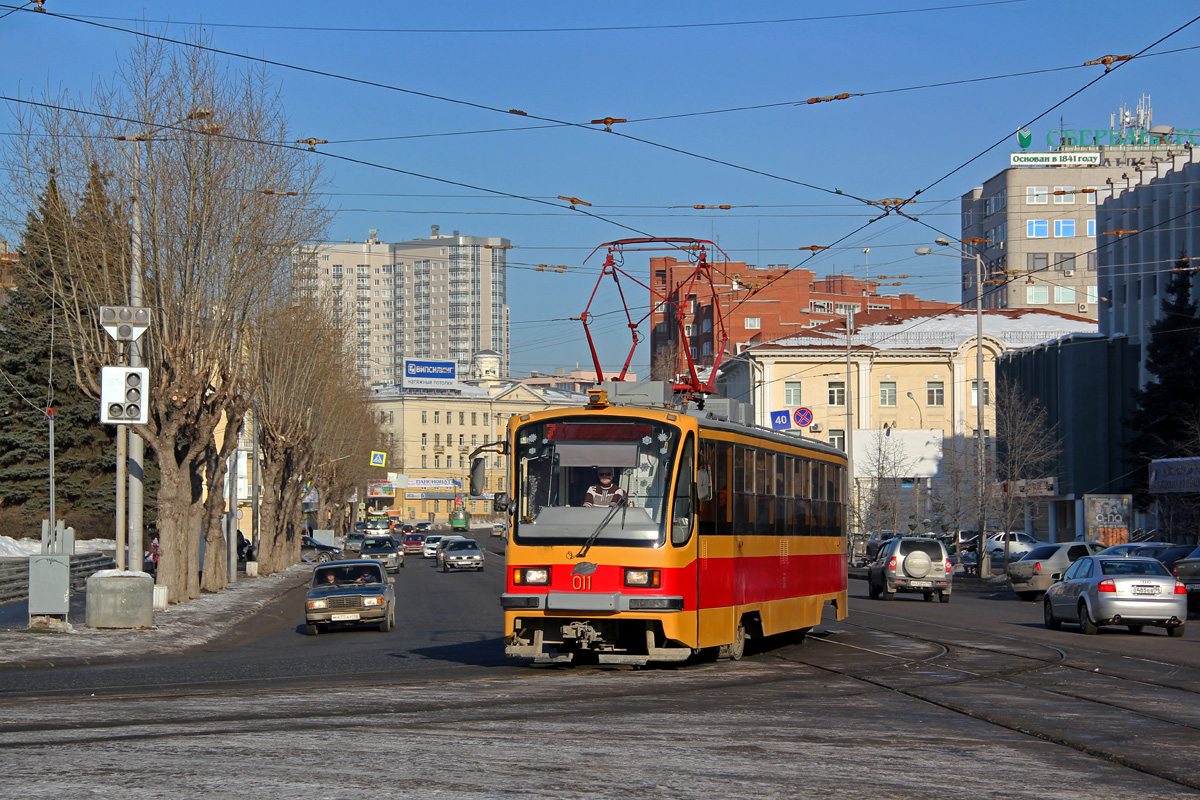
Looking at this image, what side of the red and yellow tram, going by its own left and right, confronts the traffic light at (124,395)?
right

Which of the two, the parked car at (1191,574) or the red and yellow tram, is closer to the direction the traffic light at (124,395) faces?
the red and yellow tram

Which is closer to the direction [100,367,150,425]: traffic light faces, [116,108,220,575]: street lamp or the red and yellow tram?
the red and yellow tram

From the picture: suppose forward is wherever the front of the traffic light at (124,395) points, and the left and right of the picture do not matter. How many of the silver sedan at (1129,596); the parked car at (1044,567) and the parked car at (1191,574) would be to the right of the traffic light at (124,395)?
0

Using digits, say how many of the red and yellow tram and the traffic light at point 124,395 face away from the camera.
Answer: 0

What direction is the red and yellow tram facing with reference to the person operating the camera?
facing the viewer and to the left of the viewer

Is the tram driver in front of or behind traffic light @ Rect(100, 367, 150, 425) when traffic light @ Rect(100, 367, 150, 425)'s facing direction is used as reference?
in front

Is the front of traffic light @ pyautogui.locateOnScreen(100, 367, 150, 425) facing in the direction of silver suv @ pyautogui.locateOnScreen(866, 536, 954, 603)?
no

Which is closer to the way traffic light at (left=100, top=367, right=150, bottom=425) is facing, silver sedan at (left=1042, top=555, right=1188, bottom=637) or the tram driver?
the tram driver

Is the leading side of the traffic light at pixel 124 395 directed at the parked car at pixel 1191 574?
no

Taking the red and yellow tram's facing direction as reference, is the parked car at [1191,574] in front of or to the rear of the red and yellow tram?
to the rear

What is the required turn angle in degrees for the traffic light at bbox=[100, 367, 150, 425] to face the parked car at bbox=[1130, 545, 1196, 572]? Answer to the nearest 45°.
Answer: approximately 90° to its left

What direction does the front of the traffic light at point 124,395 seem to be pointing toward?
toward the camera
